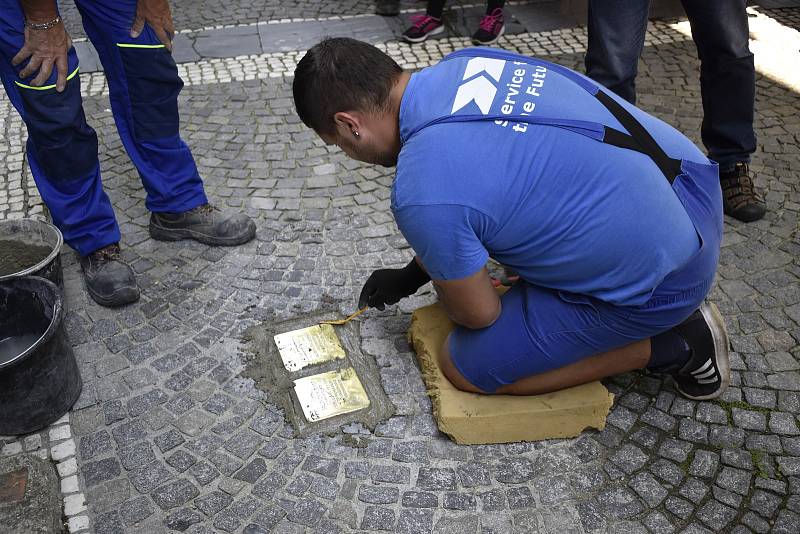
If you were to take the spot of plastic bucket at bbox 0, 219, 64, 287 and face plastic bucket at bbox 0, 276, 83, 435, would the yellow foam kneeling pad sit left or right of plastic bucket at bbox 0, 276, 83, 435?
left

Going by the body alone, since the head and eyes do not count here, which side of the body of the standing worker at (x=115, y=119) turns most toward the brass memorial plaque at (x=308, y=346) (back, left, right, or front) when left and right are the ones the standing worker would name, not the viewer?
front

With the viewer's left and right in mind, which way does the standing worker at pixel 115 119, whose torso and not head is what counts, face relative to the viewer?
facing the viewer and to the right of the viewer

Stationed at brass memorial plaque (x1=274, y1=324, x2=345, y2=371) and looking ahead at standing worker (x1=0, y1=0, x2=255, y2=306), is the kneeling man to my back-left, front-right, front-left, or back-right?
back-right

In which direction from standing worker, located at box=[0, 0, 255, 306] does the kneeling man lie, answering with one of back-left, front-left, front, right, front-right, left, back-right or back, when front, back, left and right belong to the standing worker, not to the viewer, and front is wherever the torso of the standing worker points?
front

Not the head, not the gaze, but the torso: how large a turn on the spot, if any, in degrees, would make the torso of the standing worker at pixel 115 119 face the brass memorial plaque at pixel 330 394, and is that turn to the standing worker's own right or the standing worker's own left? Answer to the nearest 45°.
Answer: approximately 45° to the standing worker's own right

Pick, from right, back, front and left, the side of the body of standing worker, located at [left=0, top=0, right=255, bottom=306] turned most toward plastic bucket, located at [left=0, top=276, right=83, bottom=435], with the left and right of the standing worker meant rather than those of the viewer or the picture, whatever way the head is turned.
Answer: right

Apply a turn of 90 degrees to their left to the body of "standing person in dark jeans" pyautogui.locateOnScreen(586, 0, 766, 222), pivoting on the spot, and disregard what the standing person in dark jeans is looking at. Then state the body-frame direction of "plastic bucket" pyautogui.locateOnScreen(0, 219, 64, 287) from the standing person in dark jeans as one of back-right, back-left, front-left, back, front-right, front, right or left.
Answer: back-right

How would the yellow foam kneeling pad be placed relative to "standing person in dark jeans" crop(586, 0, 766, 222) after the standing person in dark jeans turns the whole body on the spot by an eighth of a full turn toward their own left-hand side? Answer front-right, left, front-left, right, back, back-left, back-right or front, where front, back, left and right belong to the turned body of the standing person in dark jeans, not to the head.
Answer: front-right

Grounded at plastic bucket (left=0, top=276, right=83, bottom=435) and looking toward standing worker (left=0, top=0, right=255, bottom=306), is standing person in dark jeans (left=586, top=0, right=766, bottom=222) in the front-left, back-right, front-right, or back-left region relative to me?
front-right

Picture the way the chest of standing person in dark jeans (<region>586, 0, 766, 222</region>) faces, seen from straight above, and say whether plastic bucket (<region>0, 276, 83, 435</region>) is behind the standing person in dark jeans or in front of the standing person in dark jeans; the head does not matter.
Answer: in front

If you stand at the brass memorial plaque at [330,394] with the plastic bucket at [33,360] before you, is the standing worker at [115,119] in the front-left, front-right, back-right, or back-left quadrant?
front-right

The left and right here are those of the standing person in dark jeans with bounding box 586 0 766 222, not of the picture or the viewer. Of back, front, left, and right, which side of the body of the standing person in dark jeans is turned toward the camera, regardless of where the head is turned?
front

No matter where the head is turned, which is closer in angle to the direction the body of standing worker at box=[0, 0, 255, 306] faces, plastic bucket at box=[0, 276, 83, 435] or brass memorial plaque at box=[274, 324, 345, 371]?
the brass memorial plaque

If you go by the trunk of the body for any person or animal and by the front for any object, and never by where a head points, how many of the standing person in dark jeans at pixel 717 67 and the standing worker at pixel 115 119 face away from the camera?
0

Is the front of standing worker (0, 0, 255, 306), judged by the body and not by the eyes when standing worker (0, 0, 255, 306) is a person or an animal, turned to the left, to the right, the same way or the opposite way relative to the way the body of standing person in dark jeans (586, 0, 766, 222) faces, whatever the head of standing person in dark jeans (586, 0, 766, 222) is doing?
to the left
